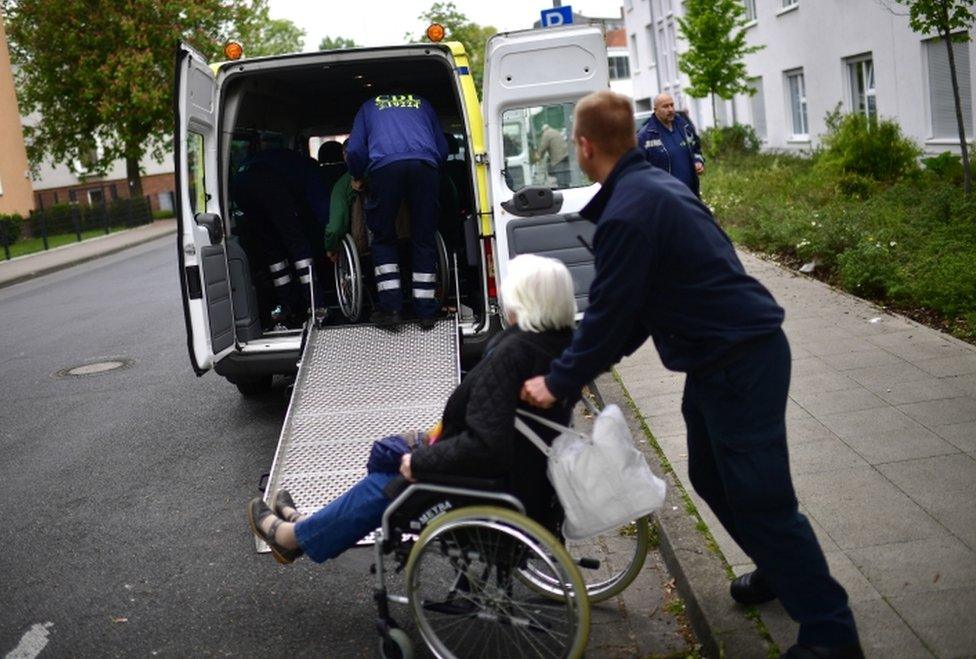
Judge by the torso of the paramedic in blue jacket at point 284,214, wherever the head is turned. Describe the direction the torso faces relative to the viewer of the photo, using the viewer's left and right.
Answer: facing away from the viewer and to the right of the viewer

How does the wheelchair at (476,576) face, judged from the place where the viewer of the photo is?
facing away from the viewer and to the left of the viewer

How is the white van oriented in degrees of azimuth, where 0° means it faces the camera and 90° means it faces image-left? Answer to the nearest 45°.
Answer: approximately 180°

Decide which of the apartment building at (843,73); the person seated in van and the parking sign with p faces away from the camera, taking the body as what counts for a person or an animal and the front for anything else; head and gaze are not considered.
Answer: the person seated in van

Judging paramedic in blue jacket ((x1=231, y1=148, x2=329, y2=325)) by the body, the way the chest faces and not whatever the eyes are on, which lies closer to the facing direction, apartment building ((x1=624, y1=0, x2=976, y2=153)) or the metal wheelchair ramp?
the apartment building

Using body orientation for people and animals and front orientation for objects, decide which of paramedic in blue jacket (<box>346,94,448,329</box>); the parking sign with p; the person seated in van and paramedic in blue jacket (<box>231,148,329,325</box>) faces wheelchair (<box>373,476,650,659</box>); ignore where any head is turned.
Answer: the parking sign with p

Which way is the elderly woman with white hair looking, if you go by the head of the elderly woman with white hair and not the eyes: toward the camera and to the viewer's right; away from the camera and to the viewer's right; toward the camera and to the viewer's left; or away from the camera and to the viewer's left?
away from the camera and to the viewer's left

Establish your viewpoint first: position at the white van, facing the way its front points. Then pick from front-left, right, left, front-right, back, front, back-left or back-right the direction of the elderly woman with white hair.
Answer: back

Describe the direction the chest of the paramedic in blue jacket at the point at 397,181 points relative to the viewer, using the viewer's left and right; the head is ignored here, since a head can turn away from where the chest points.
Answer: facing away from the viewer

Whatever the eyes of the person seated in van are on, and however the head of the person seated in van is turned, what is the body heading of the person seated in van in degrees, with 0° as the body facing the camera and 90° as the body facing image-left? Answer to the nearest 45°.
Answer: approximately 180°

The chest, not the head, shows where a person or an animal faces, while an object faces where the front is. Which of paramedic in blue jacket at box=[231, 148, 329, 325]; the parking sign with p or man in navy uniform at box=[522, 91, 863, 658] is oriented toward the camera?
the parking sign with p

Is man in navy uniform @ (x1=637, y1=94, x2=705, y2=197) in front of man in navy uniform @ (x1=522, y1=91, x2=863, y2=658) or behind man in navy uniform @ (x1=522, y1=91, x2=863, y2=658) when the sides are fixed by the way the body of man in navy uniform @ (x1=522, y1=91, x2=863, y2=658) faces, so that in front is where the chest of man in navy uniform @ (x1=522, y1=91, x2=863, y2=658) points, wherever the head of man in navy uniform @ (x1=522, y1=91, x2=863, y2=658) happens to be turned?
in front

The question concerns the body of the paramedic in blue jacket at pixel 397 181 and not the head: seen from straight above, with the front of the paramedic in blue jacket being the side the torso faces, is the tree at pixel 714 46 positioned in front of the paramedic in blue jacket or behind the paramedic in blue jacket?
in front

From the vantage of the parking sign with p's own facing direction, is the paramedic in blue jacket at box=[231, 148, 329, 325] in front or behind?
in front

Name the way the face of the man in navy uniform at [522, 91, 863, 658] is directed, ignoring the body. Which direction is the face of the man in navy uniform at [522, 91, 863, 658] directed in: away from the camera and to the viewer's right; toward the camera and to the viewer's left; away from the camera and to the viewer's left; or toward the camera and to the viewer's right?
away from the camera and to the viewer's left

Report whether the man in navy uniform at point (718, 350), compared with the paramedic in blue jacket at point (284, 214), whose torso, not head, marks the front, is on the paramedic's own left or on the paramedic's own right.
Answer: on the paramedic's own right

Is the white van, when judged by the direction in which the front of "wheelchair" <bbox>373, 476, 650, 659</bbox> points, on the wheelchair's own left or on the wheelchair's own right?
on the wheelchair's own right

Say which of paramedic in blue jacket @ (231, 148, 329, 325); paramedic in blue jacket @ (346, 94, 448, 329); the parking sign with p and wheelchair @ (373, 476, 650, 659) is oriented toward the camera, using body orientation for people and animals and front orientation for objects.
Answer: the parking sign with p

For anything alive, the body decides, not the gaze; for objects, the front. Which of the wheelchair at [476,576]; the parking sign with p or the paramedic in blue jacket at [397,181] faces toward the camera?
the parking sign with p
